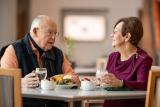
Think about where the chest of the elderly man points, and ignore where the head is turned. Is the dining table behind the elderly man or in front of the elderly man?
in front

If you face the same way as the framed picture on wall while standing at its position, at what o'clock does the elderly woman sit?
The elderly woman is roughly at 12 o'clock from the framed picture on wall.

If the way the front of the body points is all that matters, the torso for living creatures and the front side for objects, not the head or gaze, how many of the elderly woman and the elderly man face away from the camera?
0

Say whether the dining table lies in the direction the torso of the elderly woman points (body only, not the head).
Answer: yes

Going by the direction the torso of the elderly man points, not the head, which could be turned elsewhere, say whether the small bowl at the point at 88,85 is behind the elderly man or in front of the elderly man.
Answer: in front

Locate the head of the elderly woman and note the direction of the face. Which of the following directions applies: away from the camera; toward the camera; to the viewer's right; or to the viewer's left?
to the viewer's left

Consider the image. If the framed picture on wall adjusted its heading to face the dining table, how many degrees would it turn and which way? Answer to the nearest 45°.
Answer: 0° — it already faces it

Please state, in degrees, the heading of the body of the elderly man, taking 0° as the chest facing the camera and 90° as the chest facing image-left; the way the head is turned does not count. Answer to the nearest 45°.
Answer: approximately 315°

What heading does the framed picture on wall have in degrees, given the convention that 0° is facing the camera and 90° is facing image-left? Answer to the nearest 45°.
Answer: approximately 0°

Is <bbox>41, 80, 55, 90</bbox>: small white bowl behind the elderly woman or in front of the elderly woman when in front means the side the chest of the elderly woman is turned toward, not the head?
in front

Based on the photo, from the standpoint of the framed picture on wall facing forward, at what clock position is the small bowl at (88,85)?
The small bowl is roughly at 12 o'clock from the framed picture on wall.

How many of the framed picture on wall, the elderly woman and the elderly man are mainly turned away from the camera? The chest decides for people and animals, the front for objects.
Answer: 0
